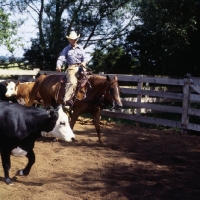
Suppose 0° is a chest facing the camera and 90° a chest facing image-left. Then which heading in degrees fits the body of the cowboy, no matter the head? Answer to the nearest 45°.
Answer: approximately 315°

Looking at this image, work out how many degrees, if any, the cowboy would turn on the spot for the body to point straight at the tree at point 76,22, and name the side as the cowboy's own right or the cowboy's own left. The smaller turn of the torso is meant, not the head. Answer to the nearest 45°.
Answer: approximately 135° to the cowboy's own left

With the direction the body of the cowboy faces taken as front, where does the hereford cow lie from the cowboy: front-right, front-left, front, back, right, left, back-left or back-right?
back

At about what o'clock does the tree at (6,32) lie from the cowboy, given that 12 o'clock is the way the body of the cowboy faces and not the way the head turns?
The tree is roughly at 7 o'clock from the cowboy.

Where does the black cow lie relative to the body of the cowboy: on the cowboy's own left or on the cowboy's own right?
on the cowboy's own right

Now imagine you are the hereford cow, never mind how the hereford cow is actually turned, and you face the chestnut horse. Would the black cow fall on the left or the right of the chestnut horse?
right
